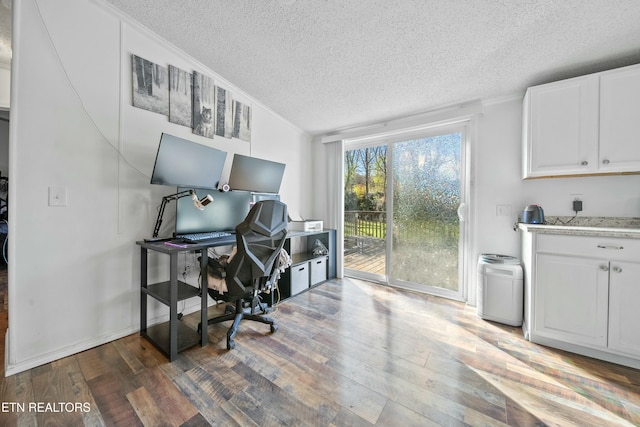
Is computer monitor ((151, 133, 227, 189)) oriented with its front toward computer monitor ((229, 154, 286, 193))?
no

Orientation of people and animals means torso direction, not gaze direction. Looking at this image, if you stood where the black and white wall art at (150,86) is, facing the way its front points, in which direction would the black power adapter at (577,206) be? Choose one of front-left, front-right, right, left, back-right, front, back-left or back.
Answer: front

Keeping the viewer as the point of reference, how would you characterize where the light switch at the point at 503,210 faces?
facing the viewer

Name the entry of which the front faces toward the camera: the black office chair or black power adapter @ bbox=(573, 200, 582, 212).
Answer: the black power adapter

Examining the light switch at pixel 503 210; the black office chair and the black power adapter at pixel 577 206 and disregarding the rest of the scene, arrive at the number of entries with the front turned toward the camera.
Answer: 2

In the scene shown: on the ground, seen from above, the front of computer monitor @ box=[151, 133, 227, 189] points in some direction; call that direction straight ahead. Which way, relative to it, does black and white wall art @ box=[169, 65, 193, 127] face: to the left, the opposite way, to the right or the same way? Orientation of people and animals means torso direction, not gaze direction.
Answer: the same way

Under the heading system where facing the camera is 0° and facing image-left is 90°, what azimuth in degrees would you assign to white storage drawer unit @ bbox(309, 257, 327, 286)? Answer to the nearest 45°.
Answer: approximately 315°

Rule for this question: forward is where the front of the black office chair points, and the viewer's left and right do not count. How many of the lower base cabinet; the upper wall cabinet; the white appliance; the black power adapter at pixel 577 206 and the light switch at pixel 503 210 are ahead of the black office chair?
0

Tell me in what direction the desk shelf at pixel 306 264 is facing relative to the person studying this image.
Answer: facing the viewer and to the right of the viewer

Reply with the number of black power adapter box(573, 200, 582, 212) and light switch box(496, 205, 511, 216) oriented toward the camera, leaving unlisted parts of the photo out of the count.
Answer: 2

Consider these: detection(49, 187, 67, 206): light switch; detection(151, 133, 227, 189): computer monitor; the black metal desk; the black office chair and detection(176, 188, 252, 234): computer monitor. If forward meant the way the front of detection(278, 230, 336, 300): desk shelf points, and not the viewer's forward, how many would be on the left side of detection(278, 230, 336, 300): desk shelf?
0

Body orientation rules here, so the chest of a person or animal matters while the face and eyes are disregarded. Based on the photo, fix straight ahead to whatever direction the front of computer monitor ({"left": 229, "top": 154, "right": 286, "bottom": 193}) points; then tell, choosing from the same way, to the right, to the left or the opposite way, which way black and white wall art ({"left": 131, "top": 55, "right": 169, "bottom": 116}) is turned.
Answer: the same way

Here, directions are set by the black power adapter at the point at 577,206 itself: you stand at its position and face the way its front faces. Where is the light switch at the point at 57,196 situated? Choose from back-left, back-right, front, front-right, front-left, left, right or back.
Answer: front-right

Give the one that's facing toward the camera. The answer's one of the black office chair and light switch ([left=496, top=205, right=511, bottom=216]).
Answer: the light switch

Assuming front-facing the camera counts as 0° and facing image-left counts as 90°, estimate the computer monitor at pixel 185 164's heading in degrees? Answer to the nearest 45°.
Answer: approximately 315°
